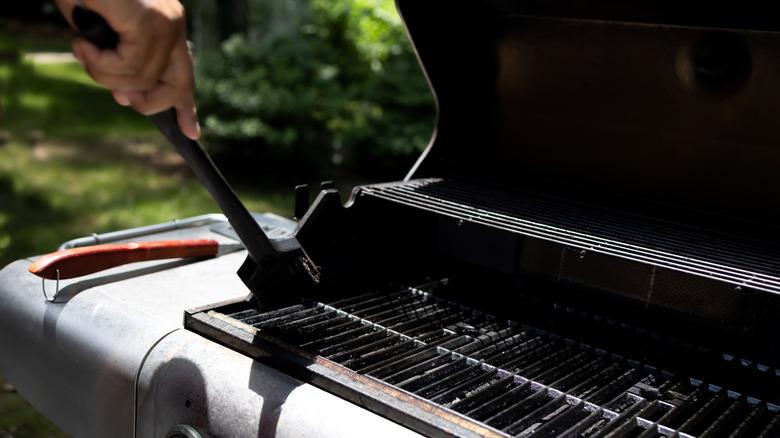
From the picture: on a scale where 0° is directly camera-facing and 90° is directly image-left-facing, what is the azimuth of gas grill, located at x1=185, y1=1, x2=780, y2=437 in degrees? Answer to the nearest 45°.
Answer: approximately 45°
